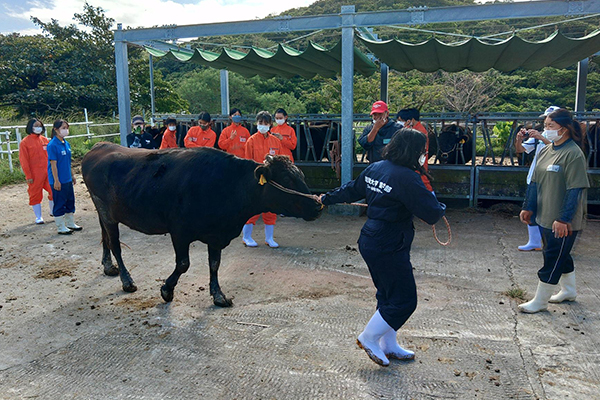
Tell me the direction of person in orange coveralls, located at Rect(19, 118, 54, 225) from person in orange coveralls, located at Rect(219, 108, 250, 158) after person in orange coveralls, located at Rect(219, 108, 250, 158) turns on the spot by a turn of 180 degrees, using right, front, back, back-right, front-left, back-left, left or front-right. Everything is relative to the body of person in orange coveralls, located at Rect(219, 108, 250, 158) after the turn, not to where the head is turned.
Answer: left

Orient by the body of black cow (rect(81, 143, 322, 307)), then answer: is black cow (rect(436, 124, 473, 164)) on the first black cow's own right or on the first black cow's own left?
on the first black cow's own left

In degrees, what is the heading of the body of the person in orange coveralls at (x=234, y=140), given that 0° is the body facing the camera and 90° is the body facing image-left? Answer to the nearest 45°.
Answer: approximately 0°

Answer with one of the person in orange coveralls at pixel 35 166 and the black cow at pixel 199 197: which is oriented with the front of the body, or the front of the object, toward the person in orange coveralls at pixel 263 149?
the person in orange coveralls at pixel 35 166

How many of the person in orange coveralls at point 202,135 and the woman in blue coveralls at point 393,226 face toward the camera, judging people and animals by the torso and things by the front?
1

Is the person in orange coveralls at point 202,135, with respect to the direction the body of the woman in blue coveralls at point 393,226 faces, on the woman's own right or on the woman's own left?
on the woman's own left

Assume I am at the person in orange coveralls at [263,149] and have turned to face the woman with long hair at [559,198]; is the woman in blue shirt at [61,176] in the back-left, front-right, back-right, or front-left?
back-right

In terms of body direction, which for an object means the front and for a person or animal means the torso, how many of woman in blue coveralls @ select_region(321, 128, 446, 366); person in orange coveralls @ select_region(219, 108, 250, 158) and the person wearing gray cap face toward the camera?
2

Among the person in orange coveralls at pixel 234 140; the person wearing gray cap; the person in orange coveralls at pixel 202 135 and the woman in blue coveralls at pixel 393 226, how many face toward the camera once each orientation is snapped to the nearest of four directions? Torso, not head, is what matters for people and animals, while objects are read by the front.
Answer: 3

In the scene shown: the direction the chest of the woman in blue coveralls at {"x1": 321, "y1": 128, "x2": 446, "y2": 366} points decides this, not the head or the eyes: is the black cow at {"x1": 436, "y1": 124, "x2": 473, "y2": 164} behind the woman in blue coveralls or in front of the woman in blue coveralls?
in front

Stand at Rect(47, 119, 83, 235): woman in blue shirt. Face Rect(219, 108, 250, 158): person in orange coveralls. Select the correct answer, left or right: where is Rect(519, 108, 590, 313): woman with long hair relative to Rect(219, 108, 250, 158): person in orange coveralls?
right

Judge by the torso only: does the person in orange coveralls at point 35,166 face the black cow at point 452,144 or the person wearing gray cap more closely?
the black cow
